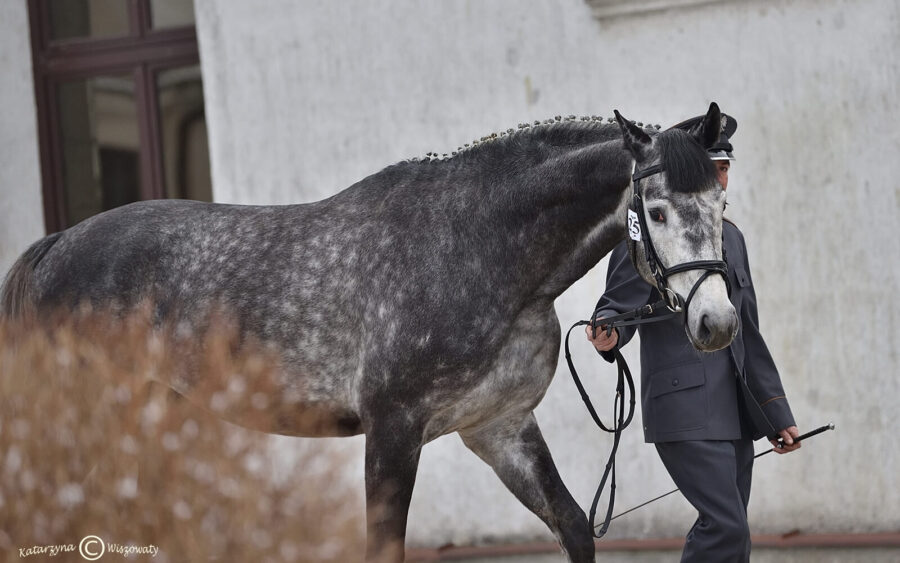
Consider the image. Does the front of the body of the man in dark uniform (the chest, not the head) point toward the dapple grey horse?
no

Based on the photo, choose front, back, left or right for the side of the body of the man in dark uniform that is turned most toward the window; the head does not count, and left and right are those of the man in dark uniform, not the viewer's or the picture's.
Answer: back

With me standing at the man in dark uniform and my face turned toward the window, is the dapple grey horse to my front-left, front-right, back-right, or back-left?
front-left

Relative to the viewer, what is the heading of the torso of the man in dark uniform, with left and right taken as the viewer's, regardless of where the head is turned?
facing the viewer and to the right of the viewer
